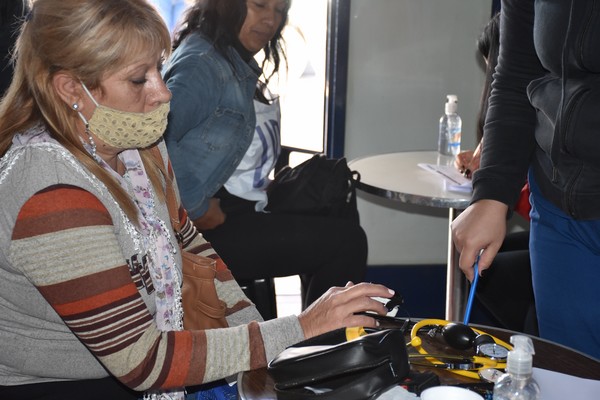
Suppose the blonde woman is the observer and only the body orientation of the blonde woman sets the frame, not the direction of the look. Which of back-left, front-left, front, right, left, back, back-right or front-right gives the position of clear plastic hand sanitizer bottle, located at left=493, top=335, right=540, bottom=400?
front-right

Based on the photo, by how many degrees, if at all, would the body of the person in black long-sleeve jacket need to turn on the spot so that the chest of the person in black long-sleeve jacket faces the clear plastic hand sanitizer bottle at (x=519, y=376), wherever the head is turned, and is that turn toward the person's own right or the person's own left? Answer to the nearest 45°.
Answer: approximately 45° to the person's own left

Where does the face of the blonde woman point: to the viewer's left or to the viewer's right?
to the viewer's right

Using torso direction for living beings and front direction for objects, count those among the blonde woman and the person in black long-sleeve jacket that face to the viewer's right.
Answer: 1

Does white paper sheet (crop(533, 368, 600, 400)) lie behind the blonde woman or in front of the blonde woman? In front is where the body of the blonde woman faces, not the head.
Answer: in front

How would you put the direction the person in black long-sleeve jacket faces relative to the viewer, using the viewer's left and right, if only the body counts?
facing the viewer and to the left of the viewer

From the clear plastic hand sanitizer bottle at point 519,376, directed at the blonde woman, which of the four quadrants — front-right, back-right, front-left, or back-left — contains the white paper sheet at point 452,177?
front-right

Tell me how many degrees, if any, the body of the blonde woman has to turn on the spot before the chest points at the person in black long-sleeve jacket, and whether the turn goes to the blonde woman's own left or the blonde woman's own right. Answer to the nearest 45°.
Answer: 0° — they already face them

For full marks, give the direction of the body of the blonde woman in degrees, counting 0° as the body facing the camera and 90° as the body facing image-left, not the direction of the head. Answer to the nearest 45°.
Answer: approximately 270°

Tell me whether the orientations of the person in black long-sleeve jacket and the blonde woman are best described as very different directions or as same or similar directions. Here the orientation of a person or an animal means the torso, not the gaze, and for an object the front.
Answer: very different directions
